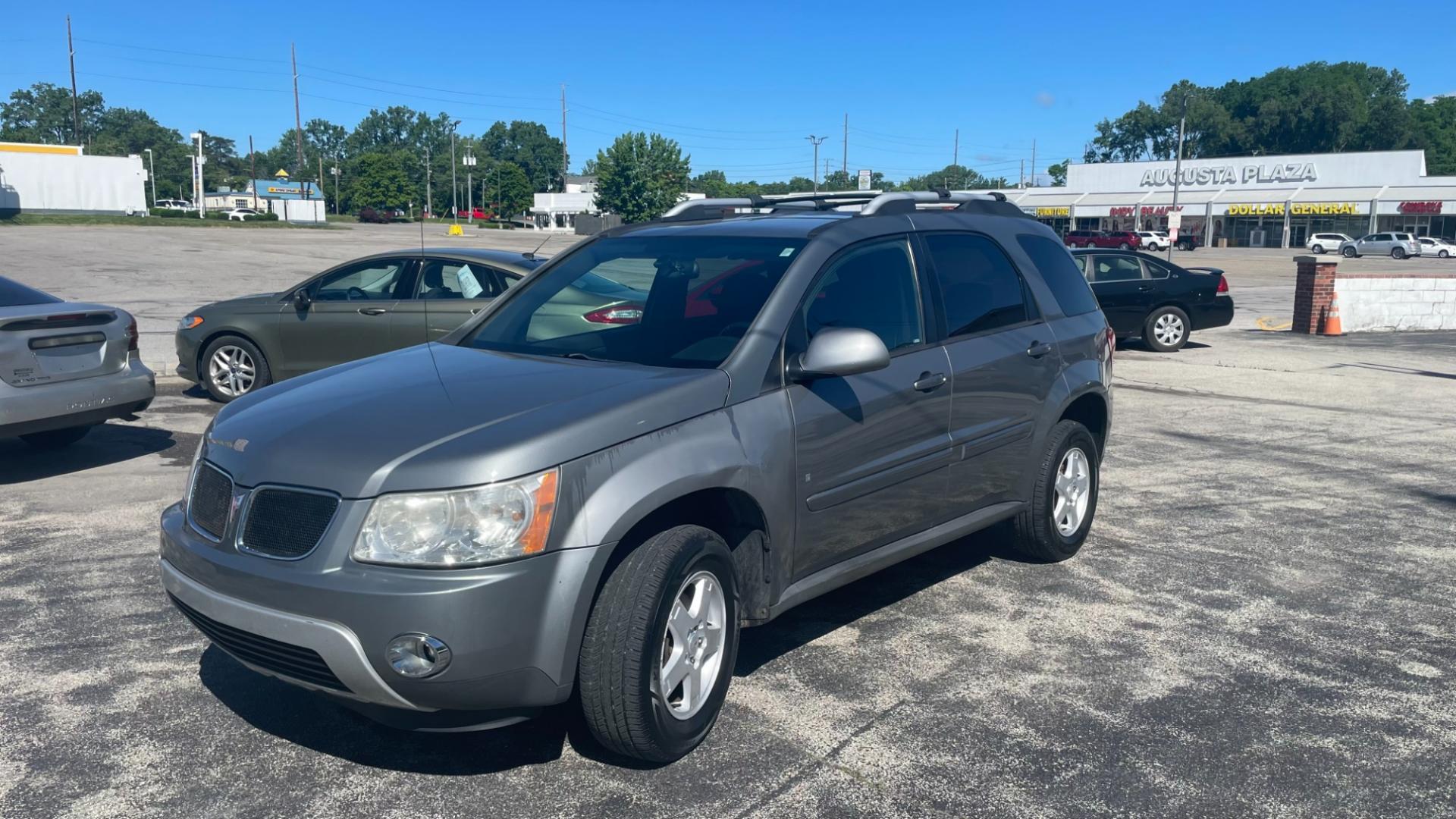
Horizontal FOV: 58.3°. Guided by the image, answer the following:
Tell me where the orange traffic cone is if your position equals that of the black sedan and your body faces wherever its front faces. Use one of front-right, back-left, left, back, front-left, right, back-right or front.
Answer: back-right

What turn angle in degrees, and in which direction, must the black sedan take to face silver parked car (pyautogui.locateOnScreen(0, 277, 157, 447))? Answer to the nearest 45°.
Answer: approximately 45° to its left

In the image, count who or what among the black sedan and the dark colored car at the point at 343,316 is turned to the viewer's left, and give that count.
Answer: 2

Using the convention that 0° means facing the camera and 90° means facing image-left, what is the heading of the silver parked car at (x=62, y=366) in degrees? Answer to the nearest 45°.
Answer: approximately 135°

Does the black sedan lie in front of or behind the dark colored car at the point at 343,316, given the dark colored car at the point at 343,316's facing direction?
behind

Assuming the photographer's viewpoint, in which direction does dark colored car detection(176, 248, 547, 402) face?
facing to the left of the viewer

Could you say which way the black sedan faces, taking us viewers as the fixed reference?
facing to the left of the viewer

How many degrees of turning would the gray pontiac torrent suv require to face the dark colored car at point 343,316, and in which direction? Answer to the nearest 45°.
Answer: approximately 135° to its right

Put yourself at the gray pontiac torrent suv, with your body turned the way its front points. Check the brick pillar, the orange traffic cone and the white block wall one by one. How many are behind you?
3
